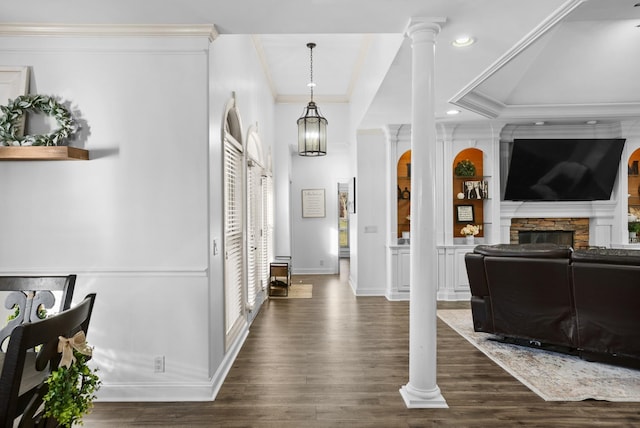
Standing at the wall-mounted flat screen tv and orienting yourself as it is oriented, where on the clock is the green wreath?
The green wreath is roughly at 1 o'clock from the wall-mounted flat screen tv.

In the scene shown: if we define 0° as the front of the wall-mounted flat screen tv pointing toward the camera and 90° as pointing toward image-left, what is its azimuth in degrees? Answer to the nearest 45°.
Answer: approximately 0°

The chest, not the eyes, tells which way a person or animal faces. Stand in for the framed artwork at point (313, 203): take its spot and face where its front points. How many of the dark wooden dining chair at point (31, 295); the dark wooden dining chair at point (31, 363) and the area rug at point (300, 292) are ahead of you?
3

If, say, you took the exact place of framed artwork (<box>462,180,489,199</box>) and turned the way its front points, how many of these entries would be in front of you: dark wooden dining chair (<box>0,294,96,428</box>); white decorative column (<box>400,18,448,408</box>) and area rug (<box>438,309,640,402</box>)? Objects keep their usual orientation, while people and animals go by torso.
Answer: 3

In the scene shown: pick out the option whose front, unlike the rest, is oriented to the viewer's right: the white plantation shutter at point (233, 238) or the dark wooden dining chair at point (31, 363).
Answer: the white plantation shutter

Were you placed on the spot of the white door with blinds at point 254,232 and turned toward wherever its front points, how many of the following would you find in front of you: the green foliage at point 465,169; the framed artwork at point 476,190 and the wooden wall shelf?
2

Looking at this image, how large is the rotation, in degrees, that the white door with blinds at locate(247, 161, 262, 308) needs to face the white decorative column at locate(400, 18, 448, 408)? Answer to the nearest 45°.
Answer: approximately 45° to its right

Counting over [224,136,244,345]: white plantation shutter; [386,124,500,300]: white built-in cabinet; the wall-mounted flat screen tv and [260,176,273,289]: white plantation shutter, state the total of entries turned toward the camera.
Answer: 2

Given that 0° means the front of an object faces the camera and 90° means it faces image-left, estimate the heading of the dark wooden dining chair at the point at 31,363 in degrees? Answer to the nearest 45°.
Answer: approximately 135°

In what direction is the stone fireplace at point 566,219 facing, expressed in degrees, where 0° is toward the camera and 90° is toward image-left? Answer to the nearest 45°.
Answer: approximately 0°
